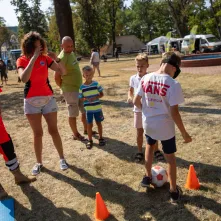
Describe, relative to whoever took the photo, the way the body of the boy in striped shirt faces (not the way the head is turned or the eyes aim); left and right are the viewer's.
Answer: facing the viewer

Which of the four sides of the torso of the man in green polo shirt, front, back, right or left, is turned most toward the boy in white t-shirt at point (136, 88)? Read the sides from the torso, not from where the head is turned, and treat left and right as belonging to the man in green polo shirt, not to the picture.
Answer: front

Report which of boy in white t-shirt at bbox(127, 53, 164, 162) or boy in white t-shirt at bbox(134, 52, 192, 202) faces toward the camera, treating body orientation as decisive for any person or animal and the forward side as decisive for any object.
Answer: boy in white t-shirt at bbox(127, 53, 164, 162)

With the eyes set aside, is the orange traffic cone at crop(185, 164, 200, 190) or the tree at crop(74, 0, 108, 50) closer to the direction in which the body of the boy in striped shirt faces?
the orange traffic cone

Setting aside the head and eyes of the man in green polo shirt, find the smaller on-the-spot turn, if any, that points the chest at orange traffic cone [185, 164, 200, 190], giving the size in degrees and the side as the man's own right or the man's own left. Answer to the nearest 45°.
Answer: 0° — they already face it

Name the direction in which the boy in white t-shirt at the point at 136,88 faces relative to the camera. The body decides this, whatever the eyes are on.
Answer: toward the camera

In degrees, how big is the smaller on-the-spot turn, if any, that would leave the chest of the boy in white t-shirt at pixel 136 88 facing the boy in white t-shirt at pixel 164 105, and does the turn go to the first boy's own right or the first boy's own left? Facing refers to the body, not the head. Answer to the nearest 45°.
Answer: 0° — they already face them
